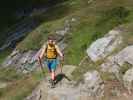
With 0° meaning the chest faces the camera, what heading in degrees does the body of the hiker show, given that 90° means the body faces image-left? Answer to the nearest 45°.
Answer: approximately 0°

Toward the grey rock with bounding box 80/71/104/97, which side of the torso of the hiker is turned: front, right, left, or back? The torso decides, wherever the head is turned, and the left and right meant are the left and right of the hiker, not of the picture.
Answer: left

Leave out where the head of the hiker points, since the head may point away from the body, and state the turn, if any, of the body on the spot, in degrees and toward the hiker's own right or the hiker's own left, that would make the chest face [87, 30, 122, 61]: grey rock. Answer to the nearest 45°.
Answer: approximately 135° to the hiker's own left
